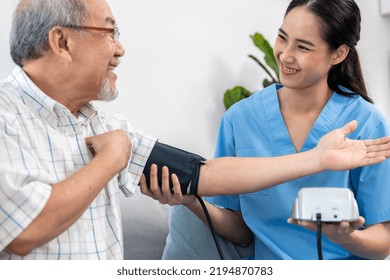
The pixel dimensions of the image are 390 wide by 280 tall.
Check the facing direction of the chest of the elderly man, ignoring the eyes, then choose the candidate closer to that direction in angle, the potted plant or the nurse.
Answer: the nurse

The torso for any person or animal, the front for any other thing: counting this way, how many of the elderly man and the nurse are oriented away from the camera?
0

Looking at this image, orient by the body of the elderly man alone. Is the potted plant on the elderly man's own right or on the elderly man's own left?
on the elderly man's own left

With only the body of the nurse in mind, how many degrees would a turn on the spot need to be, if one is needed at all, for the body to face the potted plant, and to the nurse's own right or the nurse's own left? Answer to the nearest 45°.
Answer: approximately 135° to the nurse's own right

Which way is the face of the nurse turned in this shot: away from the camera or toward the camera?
toward the camera

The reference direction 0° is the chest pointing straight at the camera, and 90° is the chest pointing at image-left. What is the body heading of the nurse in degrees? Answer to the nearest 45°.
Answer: approximately 45°

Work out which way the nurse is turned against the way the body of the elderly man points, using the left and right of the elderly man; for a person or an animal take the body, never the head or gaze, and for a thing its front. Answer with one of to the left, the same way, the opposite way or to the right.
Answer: to the right

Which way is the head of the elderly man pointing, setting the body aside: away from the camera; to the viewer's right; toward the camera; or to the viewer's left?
to the viewer's right

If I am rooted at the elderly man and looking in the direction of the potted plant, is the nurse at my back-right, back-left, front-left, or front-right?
front-right

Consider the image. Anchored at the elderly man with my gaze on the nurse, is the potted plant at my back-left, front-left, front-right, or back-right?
front-left
